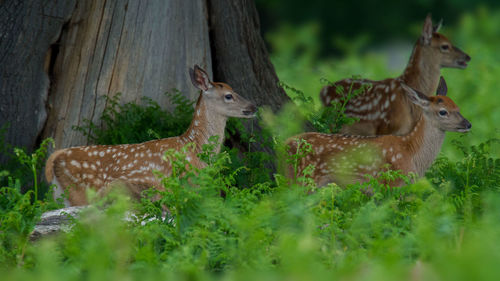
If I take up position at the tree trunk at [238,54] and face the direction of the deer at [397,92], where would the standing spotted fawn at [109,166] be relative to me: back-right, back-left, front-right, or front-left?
back-right

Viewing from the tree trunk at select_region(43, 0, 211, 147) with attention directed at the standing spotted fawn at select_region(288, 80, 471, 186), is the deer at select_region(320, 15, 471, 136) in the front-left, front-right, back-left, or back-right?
front-left

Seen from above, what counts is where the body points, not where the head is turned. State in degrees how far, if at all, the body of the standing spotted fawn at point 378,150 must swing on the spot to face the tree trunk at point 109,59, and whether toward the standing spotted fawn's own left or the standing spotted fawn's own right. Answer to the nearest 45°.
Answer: approximately 180°

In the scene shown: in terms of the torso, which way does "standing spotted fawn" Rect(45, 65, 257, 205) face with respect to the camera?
to the viewer's right

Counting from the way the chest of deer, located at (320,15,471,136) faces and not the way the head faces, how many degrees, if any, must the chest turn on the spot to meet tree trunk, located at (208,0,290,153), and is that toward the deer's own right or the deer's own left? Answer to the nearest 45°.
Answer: approximately 135° to the deer's own right

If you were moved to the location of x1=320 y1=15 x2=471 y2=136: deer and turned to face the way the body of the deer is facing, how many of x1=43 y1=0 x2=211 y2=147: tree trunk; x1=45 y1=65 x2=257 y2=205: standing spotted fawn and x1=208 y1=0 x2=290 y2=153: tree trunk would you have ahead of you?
0

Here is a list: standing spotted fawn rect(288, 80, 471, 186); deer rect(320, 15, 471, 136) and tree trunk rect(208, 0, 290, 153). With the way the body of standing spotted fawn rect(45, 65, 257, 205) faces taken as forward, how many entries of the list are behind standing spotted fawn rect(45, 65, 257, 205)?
0

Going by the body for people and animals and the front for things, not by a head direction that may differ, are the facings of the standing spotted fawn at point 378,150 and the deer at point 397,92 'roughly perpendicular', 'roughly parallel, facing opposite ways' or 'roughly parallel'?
roughly parallel

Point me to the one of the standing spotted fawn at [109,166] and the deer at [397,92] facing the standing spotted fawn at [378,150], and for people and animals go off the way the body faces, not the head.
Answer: the standing spotted fawn at [109,166]

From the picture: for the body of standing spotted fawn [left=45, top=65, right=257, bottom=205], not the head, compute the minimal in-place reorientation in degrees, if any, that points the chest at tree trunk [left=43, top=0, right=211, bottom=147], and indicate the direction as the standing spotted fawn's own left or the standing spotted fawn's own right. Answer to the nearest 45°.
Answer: approximately 90° to the standing spotted fawn's own left

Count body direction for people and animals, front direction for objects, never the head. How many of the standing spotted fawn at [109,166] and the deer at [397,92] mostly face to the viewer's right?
2

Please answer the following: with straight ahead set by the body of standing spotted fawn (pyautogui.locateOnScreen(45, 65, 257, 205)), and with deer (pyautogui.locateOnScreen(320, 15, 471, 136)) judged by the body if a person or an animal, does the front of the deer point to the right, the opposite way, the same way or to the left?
the same way

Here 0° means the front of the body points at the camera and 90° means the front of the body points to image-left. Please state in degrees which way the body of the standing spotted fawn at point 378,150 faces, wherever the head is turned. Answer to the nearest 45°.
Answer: approximately 270°

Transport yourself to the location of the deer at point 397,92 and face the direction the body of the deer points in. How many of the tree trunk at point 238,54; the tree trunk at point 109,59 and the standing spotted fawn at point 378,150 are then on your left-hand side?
0

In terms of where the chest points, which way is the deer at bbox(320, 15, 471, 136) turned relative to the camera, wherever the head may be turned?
to the viewer's right

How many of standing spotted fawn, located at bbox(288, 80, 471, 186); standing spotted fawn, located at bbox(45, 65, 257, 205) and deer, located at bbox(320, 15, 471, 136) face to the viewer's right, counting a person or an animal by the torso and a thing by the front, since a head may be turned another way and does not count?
3

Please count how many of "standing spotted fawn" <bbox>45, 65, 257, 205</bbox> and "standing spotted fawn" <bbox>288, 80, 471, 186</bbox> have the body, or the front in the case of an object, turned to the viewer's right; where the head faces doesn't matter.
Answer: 2

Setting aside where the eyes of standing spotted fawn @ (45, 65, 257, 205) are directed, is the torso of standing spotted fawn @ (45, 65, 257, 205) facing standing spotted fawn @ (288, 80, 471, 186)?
yes

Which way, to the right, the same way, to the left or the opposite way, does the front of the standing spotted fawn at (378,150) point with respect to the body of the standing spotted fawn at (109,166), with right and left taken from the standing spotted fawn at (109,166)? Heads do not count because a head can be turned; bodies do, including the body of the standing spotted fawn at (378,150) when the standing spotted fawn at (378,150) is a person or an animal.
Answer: the same way
